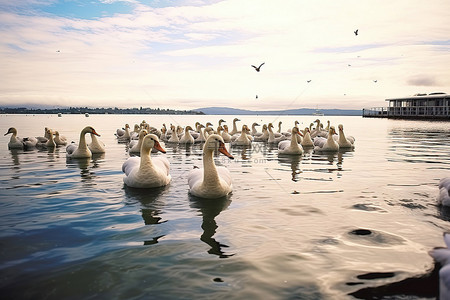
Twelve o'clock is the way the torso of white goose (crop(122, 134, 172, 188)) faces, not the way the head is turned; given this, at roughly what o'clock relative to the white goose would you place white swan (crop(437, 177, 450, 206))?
The white swan is roughly at 10 o'clock from the white goose.

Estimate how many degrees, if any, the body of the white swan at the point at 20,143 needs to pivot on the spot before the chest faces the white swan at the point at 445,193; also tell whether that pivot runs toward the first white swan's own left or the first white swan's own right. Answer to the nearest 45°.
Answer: approximately 90° to the first white swan's own left

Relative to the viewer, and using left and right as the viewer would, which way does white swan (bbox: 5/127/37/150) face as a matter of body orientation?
facing to the left of the viewer
